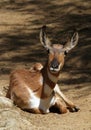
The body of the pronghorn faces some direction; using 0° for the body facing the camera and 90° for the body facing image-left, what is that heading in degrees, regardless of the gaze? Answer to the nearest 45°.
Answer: approximately 315°
